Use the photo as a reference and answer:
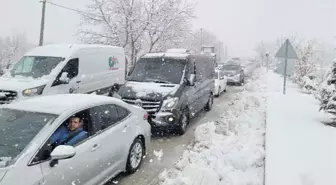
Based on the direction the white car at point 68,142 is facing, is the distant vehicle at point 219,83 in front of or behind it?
behind

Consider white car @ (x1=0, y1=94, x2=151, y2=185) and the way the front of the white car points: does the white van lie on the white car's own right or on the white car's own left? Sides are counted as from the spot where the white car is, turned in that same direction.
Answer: on the white car's own right

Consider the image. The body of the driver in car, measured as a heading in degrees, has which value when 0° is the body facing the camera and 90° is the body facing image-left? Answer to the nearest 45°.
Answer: approximately 45°

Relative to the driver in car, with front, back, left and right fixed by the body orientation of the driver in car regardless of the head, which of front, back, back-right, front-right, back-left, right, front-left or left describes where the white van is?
back-right

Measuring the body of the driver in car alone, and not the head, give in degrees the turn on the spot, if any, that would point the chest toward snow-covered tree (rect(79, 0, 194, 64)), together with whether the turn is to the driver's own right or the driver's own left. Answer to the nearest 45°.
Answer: approximately 135° to the driver's own right

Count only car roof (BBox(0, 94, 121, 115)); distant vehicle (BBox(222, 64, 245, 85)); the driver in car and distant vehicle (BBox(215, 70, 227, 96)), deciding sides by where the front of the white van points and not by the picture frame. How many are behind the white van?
2

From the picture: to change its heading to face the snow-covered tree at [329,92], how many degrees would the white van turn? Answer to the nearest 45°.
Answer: approximately 90° to its left

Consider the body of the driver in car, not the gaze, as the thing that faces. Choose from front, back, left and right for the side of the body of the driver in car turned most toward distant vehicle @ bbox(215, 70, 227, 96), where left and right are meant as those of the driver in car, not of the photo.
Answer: back

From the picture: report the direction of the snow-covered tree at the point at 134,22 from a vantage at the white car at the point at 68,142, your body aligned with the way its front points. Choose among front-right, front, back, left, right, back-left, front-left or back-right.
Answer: back-right

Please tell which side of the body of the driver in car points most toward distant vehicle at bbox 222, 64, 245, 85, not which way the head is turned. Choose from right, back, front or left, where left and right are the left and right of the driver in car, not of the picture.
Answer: back

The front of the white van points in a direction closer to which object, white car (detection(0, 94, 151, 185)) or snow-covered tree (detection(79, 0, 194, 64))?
the white car

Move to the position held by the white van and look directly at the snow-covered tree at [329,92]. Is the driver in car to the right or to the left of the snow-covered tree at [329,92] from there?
right
